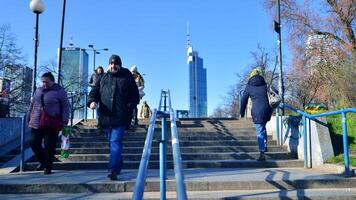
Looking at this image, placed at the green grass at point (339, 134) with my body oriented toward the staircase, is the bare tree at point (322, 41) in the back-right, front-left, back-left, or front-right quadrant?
back-right

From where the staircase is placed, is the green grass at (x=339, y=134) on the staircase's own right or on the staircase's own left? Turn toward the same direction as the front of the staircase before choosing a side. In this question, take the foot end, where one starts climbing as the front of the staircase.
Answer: on the staircase's own left

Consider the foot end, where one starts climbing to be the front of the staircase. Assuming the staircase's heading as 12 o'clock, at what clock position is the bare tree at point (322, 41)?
The bare tree is roughly at 7 o'clock from the staircase.

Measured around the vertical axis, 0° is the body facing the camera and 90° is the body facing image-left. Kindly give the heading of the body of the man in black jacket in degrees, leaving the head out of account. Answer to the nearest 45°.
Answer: approximately 0°

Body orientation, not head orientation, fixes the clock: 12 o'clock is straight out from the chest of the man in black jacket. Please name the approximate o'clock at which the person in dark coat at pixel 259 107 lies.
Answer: The person in dark coat is roughly at 8 o'clock from the man in black jacket.

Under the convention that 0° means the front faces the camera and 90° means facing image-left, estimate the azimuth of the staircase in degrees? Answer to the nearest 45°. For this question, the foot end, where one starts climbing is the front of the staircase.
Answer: approximately 0°
